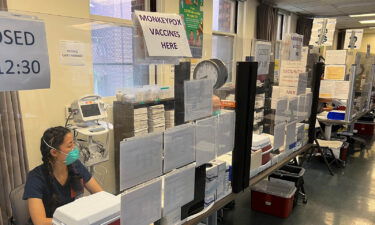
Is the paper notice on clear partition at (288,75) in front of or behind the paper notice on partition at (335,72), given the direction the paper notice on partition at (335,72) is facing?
in front

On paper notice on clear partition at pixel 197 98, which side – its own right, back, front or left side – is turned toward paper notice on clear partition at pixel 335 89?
left

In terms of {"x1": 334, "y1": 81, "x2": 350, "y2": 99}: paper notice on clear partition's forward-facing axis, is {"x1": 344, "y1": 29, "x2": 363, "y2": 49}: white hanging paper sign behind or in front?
behind

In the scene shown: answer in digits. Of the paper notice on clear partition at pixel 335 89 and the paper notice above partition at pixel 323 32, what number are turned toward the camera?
2

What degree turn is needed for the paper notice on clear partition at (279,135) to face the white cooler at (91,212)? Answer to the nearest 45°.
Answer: approximately 90° to its right
